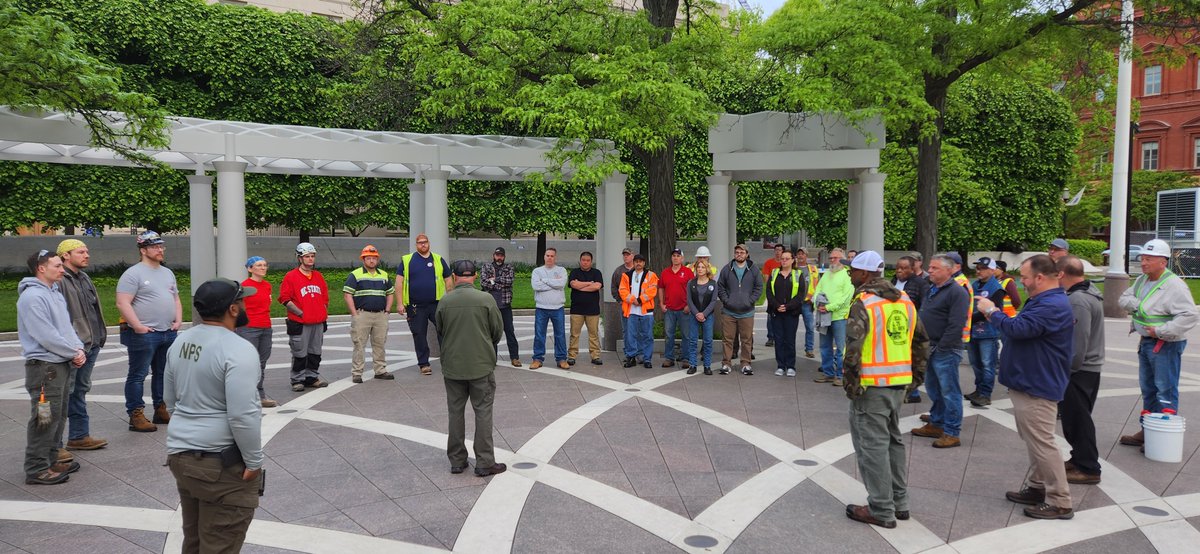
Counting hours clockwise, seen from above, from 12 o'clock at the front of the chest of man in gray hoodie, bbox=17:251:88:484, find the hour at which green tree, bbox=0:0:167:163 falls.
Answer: The green tree is roughly at 9 o'clock from the man in gray hoodie.

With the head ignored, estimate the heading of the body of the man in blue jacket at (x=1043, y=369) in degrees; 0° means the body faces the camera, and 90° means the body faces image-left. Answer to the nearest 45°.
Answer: approximately 90°

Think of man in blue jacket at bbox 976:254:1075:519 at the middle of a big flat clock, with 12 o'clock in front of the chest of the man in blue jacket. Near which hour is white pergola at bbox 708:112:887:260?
The white pergola is roughly at 2 o'clock from the man in blue jacket.

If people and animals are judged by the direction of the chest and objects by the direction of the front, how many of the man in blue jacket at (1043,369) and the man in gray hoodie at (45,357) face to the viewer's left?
1

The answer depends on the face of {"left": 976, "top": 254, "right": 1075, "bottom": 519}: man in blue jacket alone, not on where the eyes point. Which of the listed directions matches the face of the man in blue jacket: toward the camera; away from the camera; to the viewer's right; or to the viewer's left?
to the viewer's left

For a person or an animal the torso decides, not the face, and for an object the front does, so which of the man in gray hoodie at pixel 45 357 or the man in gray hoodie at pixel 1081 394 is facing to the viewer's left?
the man in gray hoodie at pixel 1081 394

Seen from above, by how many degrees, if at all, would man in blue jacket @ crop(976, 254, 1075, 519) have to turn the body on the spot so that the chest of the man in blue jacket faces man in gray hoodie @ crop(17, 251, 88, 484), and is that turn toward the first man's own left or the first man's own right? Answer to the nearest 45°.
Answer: approximately 45° to the first man's own left

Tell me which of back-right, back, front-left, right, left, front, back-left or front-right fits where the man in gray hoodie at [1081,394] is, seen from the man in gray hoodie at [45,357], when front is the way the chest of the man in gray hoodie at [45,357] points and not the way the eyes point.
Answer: front-right

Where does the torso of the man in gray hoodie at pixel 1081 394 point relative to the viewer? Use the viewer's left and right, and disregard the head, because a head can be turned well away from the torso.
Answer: facing to the left of the viewer

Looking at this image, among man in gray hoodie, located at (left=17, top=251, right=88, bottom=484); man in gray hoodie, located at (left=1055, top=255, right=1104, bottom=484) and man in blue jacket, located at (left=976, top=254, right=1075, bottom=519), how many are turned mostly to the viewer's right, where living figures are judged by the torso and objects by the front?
1

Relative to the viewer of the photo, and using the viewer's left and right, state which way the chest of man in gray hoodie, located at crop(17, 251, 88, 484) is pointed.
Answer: facing to the right of the viewer

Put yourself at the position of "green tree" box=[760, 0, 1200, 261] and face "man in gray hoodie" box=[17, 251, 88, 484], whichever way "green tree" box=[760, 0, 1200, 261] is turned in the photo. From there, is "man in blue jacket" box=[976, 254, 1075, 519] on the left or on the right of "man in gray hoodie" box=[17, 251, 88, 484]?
left
